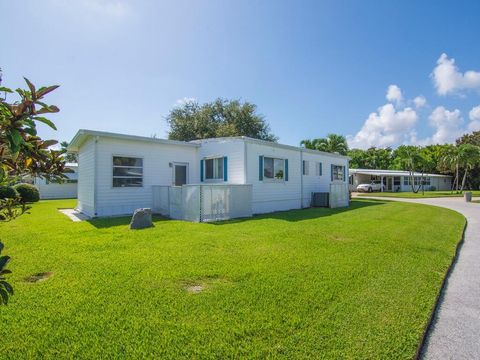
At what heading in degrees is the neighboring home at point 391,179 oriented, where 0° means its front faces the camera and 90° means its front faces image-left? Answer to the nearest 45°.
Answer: approximately 0°

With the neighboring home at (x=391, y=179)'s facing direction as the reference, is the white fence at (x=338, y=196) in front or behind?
in front

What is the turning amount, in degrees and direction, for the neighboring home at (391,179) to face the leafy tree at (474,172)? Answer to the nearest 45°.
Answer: approximately 135° to its left

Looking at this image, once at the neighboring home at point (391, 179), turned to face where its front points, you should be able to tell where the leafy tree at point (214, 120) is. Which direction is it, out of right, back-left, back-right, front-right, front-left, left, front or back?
front-right

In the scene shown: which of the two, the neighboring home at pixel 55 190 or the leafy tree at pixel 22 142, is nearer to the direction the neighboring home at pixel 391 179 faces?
the leafy tree

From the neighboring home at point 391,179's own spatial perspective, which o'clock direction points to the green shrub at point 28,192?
The green shrub is roughly at 1 o'clock from the neighboring home.
